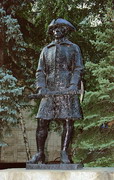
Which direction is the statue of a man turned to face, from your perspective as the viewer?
facing the viewer
